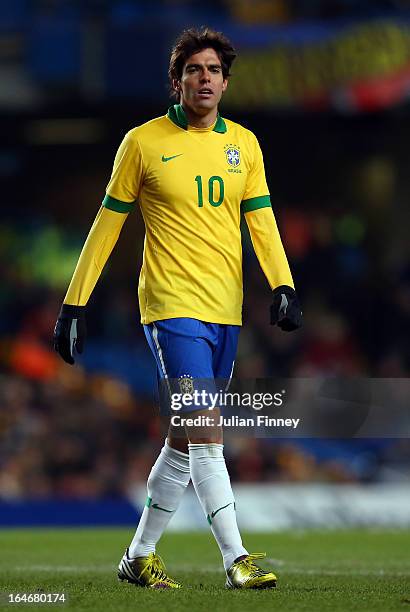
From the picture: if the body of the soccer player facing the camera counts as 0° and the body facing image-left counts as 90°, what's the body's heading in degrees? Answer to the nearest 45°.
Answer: approximately 315°
